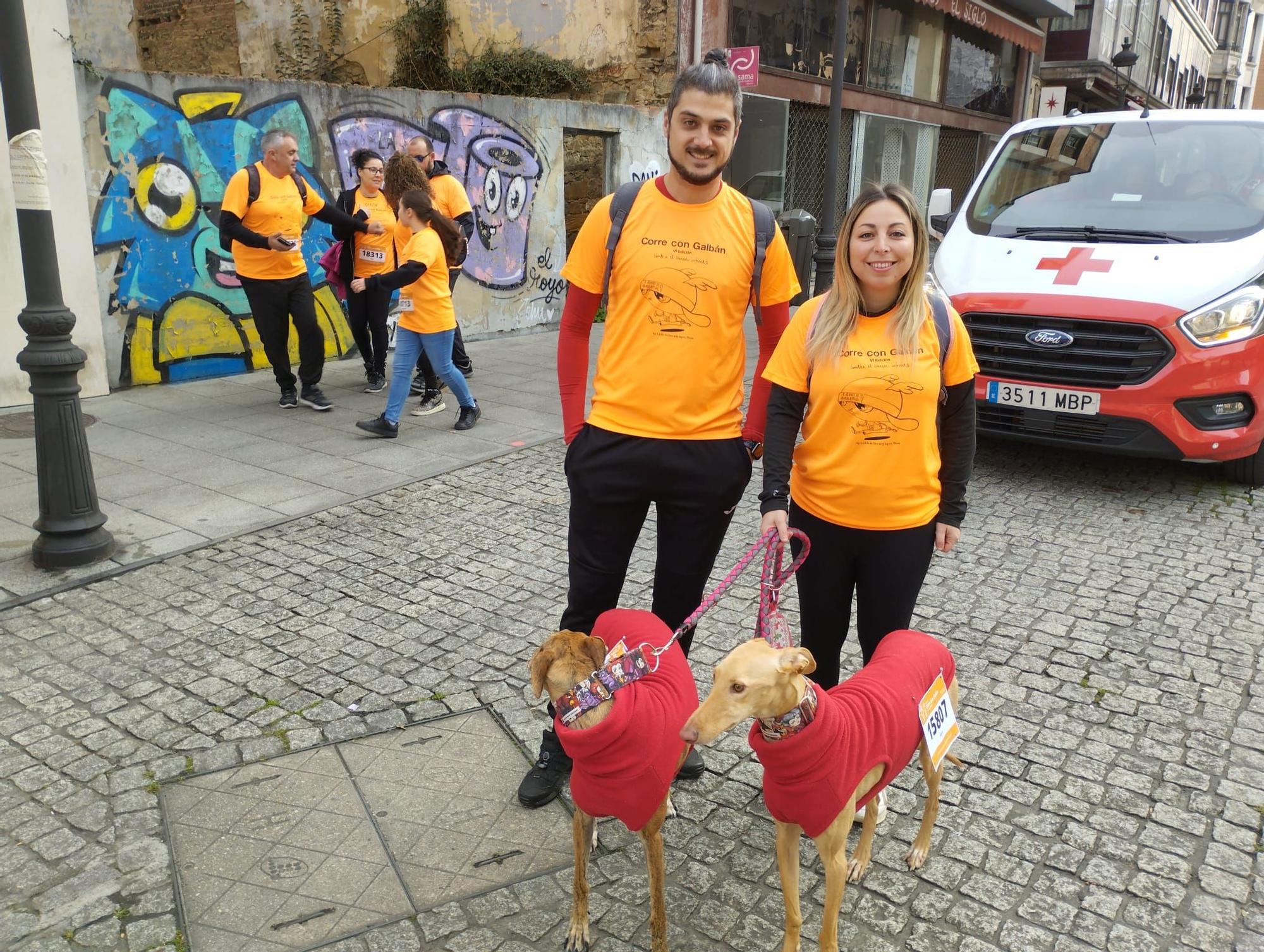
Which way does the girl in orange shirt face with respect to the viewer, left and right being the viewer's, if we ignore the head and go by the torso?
facing to the left of the viewer

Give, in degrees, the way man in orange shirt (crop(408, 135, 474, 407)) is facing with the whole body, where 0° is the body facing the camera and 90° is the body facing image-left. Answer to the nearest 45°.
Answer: approximately 45°

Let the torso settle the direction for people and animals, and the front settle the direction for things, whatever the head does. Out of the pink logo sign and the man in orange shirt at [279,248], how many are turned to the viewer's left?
0

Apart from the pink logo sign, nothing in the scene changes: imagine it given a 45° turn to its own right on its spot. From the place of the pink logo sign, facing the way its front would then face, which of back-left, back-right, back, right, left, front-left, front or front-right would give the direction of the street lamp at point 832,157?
left

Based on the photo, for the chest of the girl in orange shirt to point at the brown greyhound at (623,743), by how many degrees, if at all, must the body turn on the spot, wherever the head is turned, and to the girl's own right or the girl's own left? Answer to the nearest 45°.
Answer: approximately 90° to the girl's own left

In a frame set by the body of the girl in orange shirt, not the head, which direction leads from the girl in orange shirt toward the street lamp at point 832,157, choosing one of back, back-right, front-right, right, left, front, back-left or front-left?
back-right

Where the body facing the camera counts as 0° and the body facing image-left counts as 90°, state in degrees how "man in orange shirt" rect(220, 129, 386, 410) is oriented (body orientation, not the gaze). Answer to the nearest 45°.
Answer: approximately 315°

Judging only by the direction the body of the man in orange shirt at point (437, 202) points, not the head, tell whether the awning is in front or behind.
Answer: behind

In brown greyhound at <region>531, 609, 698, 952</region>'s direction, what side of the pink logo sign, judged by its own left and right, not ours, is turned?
front
